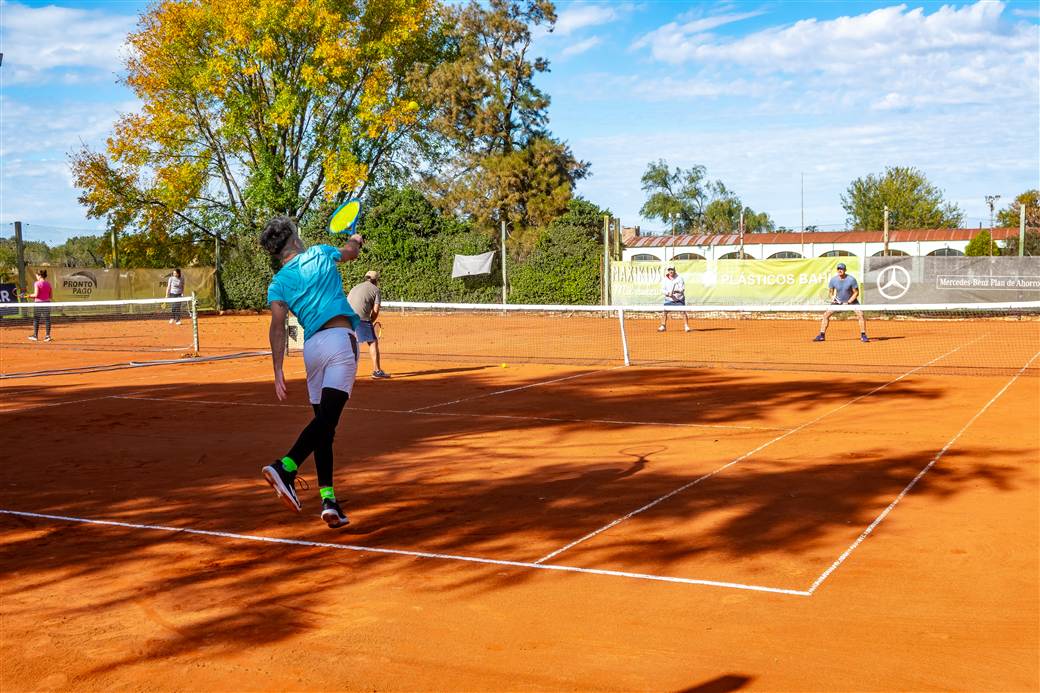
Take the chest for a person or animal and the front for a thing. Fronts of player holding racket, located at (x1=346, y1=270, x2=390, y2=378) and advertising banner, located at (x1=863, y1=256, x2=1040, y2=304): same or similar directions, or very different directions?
very different directions

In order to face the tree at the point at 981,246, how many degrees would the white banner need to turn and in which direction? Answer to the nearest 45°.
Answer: approximately 135° to its left

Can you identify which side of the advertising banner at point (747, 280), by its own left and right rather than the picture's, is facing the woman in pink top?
right

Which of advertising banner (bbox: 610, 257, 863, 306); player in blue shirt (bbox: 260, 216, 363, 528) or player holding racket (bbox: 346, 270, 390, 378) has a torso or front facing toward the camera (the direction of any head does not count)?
the advertising banner

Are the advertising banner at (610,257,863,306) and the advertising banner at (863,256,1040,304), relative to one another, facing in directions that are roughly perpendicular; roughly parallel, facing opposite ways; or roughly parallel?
roughly parallel

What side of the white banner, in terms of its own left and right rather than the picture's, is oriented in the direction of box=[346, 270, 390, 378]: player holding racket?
front

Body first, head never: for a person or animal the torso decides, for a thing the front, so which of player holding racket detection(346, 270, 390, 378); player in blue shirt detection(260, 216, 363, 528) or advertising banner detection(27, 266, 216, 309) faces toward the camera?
the advertising banner

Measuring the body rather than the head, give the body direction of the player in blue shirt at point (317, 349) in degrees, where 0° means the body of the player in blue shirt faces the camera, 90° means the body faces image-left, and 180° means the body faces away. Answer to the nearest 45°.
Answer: approximately 180°

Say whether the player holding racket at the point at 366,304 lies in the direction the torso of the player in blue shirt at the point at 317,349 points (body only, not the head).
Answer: yes

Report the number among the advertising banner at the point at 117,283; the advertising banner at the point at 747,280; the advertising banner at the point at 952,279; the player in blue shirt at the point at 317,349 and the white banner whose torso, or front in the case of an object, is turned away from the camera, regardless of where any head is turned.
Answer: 1

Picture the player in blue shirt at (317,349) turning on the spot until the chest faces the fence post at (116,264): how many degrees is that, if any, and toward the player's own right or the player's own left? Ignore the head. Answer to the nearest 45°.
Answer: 0° — they already face it

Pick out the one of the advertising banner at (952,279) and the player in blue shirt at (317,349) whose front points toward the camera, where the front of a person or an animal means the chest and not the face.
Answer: the advertising banner

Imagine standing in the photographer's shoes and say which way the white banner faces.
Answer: facing the viewer

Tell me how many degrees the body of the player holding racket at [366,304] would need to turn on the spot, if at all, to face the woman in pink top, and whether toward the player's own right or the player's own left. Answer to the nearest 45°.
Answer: approximately 90° to the player's own left

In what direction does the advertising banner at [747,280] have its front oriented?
toward the camera

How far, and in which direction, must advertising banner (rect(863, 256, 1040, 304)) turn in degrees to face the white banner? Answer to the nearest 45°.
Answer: approximately 90° to its right

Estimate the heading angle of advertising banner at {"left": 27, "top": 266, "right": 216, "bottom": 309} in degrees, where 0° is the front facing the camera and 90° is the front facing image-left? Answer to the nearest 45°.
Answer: approximately 0°

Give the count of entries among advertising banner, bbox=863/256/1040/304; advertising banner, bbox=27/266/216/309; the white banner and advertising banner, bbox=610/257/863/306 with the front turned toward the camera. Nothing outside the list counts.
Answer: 4

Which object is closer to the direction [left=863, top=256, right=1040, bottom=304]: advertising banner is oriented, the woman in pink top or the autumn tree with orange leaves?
the woman in pink top
